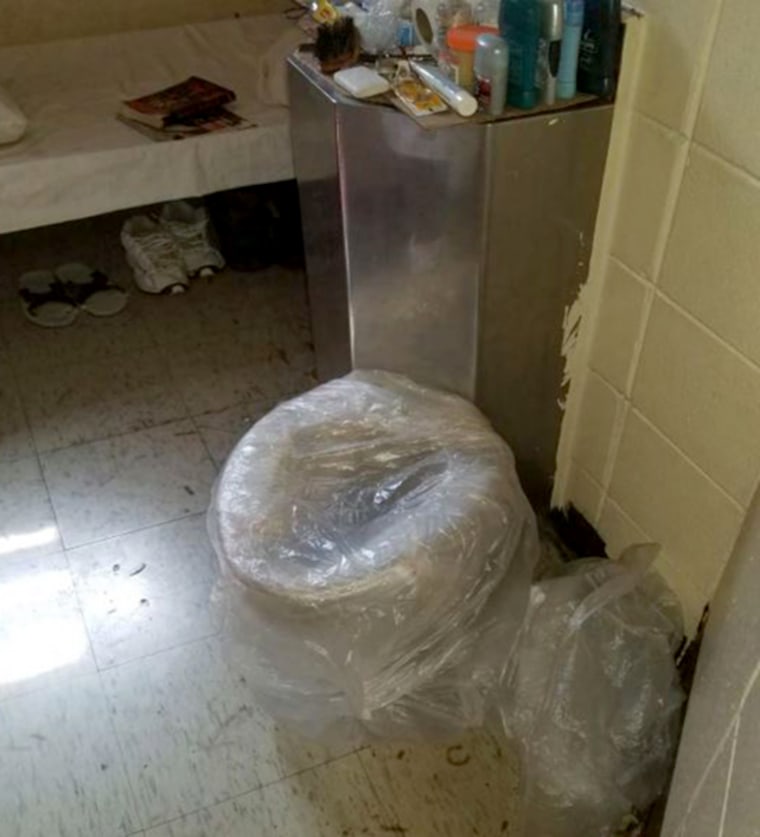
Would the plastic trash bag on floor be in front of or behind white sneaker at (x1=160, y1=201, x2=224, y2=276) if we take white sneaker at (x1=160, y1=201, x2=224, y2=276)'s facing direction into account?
in front

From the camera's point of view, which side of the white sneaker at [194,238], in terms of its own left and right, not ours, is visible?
front

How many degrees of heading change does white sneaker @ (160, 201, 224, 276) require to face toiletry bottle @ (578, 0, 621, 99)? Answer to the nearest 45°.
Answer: approximately 45° to its left

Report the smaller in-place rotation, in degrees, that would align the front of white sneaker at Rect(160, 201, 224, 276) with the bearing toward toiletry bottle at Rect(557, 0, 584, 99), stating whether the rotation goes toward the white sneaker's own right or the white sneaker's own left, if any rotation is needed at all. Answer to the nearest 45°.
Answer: approximately 45° to the white sneaker's own left
